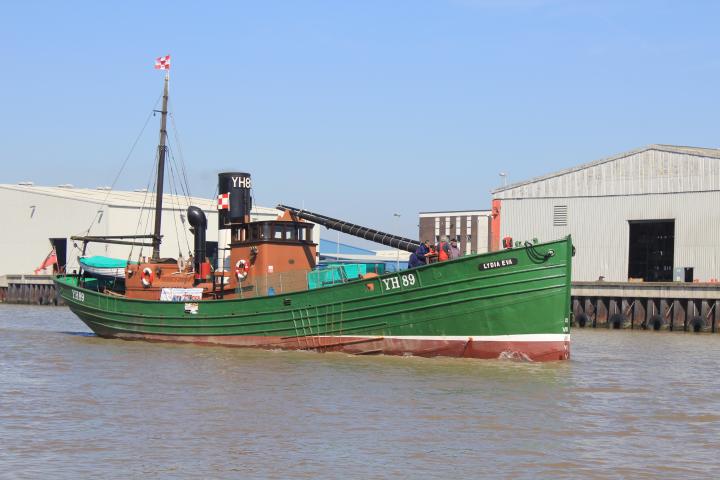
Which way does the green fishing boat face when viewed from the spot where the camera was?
facing the viewer and to the right of the viewer

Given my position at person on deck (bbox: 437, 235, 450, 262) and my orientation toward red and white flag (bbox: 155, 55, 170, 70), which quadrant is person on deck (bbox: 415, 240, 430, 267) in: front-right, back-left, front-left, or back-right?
front-left

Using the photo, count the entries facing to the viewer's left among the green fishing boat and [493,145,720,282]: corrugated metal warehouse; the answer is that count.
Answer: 0

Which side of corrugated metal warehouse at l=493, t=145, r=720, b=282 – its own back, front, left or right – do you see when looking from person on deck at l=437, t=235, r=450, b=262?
front

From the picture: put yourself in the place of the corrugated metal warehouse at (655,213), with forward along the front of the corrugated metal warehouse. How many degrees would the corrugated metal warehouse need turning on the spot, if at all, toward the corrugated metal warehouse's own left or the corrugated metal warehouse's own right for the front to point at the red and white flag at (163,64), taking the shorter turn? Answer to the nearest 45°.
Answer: approximately 45° to the corrugated metal warehouse's own right

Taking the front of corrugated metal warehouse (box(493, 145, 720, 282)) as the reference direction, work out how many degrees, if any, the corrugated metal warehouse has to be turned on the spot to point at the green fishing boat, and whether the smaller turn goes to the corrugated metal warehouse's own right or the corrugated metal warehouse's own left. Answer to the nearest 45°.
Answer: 0° — it already faces it

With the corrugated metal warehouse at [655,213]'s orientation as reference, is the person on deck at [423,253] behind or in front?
in front

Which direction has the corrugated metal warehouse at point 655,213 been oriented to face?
toward the camera

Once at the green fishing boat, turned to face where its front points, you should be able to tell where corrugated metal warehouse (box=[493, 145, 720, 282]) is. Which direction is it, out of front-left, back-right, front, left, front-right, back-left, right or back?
left
